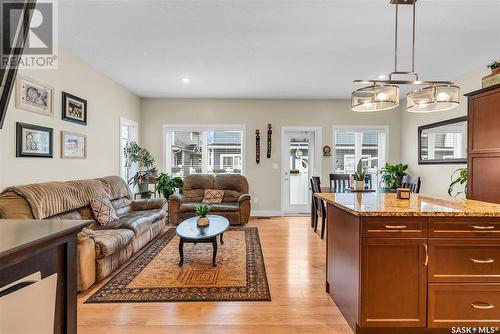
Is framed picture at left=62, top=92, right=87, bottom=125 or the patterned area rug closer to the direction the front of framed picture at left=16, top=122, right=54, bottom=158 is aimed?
the patterned area rug

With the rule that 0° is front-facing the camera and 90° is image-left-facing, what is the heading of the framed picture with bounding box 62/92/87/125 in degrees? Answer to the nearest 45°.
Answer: approximately 315°

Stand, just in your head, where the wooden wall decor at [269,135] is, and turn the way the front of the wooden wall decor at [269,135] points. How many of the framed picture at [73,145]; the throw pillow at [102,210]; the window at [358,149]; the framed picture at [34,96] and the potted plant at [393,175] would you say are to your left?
2

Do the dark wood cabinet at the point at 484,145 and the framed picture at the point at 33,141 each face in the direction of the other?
yes

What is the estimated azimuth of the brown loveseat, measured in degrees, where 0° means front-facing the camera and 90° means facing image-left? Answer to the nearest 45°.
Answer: approximately 0°

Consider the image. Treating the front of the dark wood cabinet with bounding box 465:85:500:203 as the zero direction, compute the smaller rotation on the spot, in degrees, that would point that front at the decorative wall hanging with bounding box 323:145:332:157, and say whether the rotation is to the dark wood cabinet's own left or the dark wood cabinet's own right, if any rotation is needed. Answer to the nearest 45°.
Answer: approximately 90° to the dark wood cabinet's own right

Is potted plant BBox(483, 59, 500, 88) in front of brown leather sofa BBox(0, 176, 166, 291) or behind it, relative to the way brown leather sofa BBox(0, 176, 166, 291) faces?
in front

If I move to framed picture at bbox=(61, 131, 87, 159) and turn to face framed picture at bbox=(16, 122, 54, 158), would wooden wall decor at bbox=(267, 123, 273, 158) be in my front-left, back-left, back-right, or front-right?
back-left

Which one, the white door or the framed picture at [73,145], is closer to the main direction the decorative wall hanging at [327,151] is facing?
the framed picture

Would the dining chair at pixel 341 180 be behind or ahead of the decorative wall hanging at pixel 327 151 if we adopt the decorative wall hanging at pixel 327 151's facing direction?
ahead

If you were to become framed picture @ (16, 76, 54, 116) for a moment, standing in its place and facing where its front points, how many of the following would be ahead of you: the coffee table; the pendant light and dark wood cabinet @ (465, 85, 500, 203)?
3

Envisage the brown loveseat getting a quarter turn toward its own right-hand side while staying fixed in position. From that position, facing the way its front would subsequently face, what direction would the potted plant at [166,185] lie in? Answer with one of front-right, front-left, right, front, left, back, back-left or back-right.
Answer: front

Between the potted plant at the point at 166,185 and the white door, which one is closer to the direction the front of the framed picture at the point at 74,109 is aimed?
the white door

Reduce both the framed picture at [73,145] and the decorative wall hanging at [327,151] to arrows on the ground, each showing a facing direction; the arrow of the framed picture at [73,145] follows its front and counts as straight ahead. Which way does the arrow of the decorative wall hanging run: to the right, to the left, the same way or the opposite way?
to the right

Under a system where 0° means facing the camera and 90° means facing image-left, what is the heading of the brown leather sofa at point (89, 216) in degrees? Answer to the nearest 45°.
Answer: approximately 315°
